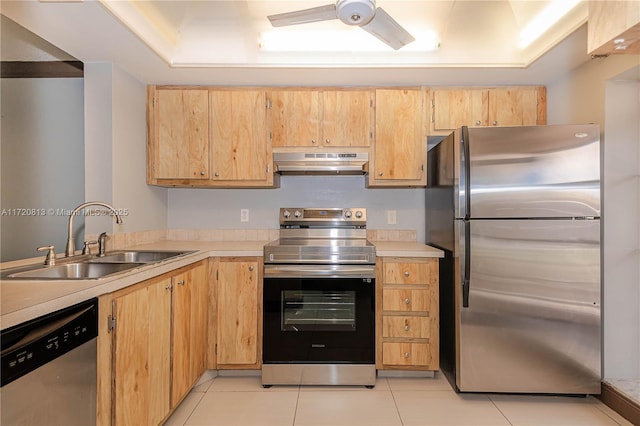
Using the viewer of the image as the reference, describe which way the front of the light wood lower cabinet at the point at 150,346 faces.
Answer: facing the viewer and to the right of the viewer

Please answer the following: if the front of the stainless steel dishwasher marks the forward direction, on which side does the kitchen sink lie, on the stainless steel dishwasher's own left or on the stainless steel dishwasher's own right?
on the stainless steel dishwasher's own left

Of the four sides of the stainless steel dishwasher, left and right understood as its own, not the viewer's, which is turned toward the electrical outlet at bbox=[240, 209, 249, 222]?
left

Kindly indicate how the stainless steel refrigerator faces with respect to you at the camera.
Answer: facing the viewer

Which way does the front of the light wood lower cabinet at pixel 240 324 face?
toward the camera

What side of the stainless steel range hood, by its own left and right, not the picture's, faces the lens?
front

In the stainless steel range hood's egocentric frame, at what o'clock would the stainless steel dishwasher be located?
The stainless steel dishwasher is roughly at 1 o'clock from the stainless steel range hood.

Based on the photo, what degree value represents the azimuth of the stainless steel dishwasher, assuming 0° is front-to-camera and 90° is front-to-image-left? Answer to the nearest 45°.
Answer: approximately 315°

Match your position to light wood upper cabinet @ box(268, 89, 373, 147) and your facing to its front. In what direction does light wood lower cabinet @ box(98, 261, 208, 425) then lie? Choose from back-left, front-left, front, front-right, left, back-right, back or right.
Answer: front-right

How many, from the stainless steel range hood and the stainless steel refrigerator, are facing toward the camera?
2

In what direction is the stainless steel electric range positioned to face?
toward the camera

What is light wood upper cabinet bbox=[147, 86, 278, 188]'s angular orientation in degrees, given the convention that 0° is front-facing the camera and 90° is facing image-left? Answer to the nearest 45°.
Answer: approximately 0°
